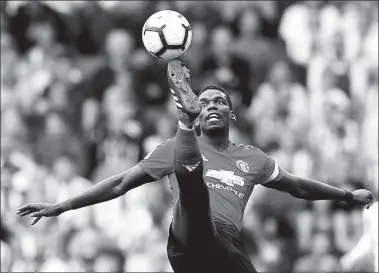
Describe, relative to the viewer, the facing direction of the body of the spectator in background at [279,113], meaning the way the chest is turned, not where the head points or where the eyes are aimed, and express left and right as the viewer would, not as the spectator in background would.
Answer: facing the viewer

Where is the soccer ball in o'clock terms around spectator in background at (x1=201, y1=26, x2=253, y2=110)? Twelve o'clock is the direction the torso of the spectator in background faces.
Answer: The soccer ball is roughly at 12 o'clock from the spectator in background.

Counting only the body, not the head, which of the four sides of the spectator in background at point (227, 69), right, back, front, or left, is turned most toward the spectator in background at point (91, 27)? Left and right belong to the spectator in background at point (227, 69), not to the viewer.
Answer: right

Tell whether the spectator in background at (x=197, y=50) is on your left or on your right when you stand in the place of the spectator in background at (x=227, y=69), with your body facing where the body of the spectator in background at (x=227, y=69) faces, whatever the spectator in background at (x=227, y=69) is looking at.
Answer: on your right

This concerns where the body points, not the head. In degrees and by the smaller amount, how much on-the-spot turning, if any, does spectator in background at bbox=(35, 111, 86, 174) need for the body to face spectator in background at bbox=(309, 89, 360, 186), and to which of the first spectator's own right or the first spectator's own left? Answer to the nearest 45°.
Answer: approximately 90° to the first spectator's own left

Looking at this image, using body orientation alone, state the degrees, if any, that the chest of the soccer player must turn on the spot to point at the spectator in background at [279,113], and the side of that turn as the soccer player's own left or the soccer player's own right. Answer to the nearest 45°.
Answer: approximately 180°

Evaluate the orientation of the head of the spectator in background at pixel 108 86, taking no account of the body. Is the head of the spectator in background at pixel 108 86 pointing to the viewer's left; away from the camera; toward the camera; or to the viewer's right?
toward the camera

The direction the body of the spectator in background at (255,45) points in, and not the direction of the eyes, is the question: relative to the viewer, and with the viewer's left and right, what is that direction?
facing the viewer

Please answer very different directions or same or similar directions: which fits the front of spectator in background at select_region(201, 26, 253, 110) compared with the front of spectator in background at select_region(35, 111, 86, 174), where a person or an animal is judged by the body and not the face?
same or similar directions

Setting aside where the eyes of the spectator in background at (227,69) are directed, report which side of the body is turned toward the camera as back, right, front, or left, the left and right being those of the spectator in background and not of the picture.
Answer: front

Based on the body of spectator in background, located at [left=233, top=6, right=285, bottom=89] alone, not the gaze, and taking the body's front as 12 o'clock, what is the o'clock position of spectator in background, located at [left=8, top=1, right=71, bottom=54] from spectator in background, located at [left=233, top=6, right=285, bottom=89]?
spectator in background, located at [left=8, top=1, right=71, bottom=54] is roughly at 3 o'clock from spectator in background, located at [left=233, top=6, right=285, bottom=89].

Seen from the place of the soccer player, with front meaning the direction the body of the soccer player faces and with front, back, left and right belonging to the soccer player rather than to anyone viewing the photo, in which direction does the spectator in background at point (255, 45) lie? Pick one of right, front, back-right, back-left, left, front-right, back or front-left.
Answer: back

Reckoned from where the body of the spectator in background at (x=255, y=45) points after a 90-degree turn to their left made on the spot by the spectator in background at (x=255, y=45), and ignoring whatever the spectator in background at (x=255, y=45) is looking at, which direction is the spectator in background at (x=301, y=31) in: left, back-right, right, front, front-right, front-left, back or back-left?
front

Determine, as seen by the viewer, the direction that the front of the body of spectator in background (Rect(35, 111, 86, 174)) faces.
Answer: toward the camera

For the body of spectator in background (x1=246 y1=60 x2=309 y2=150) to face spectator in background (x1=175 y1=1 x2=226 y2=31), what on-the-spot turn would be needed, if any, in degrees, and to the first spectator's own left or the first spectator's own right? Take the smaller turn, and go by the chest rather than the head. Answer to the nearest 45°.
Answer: approximately 135° to the first spectator's own right
